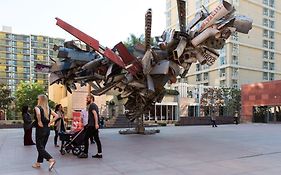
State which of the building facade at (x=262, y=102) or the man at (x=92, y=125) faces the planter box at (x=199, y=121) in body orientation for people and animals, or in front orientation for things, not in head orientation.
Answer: the building facade

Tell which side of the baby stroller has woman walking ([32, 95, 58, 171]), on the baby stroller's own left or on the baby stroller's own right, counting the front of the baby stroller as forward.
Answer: on the baby stroller's own left

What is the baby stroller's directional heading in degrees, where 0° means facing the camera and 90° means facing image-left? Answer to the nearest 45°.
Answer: approximately 90°

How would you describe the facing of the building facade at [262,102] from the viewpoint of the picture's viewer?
facing the viewer and to the left of the viewer

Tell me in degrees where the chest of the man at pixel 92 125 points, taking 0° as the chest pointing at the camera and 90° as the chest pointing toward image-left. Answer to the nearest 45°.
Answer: approximately 90°

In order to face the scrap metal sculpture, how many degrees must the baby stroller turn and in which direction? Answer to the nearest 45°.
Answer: approximately 135° to its right
